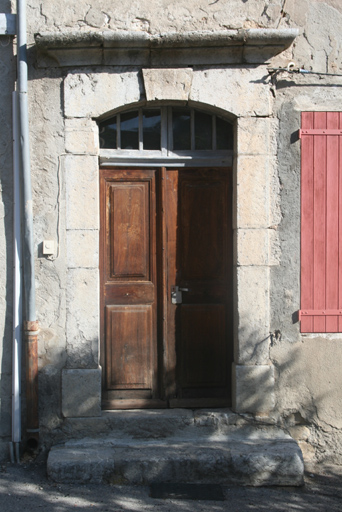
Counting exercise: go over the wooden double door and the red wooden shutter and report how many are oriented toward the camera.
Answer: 2

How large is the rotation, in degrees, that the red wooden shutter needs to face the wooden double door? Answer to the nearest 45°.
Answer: approximately 90° to its right

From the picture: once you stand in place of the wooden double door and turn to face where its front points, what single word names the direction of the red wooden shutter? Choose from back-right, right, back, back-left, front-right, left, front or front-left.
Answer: left

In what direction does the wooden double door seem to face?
toward the camera

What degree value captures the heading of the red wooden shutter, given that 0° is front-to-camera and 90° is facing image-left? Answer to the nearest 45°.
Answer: approximately 0°

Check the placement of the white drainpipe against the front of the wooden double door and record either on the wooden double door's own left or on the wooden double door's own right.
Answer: on the wooden double door's own right
